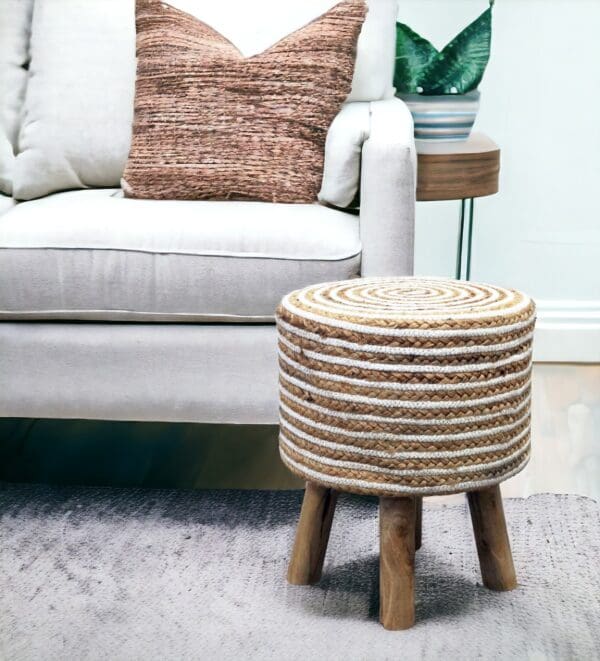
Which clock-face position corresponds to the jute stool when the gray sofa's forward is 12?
The jute stool is roughly at 11 o'clock from the gray sofa.

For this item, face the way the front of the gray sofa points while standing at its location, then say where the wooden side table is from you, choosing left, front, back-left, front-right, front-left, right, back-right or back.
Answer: back-left

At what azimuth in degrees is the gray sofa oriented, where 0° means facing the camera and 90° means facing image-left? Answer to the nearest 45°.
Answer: approximately 0°

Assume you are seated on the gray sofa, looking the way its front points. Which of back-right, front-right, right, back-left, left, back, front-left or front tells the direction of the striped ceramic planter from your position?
back-left

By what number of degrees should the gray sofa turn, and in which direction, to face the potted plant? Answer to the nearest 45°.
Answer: approximately 135° to its left
